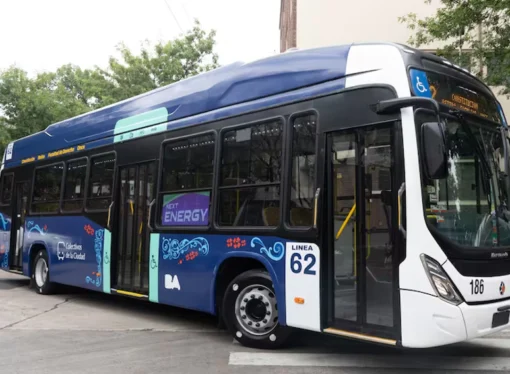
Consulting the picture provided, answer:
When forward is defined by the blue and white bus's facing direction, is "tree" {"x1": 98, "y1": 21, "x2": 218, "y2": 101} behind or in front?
behind

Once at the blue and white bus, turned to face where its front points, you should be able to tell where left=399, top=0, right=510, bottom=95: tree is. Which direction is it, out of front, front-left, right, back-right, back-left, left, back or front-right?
left

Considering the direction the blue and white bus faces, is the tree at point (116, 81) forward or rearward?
rearward

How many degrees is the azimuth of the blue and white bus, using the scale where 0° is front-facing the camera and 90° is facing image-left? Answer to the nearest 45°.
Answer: approximately 315°
